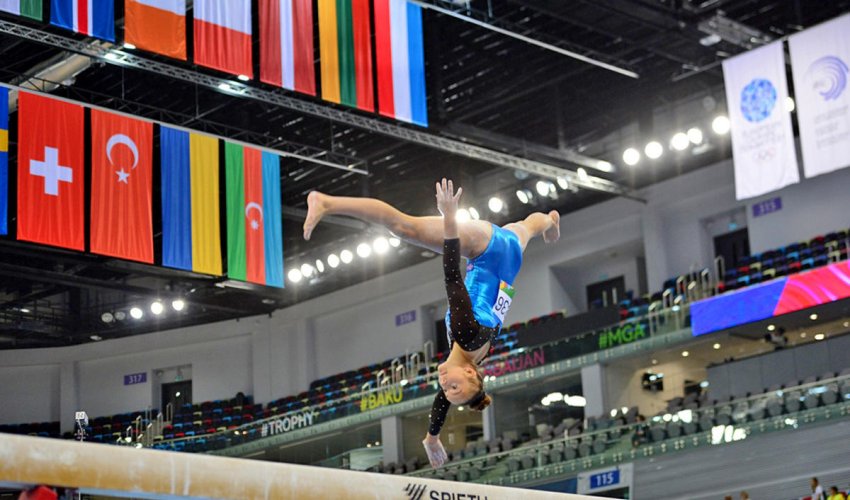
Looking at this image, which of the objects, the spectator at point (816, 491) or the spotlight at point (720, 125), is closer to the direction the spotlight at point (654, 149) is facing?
the spectator

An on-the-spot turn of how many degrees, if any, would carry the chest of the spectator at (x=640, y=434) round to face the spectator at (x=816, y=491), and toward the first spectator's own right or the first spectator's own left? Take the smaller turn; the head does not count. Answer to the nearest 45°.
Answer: approximately 90° to the first spectator's own left

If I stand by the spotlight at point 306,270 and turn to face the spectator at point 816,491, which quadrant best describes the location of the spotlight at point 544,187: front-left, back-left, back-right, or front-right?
front-left

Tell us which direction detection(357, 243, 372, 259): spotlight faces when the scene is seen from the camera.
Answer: facing the viewer

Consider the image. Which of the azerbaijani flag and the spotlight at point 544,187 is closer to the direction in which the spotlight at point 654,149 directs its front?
the azerbaijani flag

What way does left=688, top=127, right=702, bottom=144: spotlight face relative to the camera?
toward the camera

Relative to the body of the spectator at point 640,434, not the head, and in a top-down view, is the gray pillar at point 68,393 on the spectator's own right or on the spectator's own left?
on the spectator's own right

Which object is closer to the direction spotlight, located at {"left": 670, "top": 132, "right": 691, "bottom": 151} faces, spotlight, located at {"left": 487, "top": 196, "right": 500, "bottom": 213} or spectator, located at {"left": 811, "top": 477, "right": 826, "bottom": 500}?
the spectator

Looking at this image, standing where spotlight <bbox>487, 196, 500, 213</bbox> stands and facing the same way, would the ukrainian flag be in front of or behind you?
in front

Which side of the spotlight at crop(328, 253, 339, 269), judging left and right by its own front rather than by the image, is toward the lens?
front

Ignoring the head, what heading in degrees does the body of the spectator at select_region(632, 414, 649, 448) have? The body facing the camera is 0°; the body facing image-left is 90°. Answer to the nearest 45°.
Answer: approximately 45°

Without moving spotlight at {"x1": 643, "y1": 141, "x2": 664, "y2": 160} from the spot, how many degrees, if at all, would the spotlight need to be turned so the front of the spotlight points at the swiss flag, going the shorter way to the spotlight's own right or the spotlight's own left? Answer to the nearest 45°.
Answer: approximately 45° to the spotlight's own right
